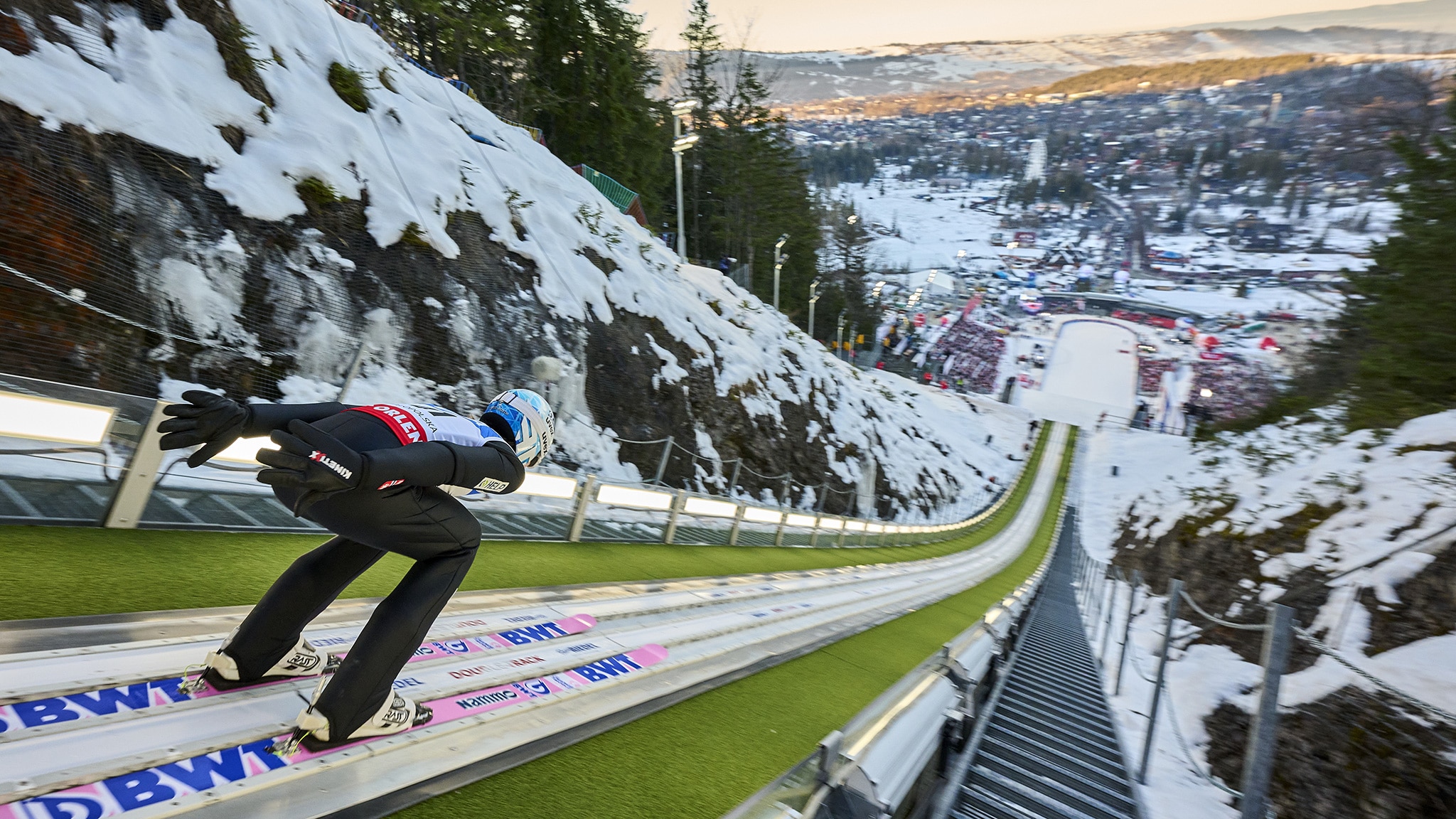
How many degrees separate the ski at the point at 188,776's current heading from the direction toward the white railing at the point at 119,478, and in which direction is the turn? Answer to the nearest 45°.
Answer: approximately 45° to its left

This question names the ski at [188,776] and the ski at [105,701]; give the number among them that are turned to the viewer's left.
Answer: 0

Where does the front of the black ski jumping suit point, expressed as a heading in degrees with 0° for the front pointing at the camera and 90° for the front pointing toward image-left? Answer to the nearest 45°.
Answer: approximately 225°

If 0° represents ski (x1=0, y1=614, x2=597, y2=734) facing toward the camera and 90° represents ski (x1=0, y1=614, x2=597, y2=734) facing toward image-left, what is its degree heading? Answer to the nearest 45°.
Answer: approximately 225°

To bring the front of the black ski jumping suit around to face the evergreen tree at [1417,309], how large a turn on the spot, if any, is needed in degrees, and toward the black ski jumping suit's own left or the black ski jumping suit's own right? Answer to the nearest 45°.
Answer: approximately 45° to the black ski jumping suit's own right

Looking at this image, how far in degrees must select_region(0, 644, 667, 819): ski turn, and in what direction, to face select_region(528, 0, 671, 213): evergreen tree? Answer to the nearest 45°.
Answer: approximately 45° to its left

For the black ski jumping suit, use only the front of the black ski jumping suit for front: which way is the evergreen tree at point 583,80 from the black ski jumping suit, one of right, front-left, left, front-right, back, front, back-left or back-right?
front-left

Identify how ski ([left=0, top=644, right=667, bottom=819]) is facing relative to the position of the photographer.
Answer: facing away from the viewer and to the right of the viewer

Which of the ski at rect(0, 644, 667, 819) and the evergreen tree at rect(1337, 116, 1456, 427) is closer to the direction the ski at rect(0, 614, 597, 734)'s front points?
the evergreen tree
